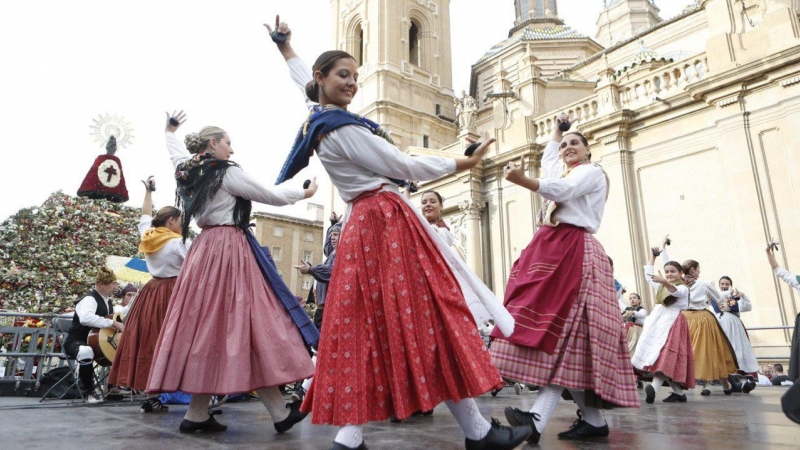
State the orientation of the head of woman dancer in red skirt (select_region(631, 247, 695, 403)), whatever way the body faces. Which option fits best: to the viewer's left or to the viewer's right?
to the viewer's left

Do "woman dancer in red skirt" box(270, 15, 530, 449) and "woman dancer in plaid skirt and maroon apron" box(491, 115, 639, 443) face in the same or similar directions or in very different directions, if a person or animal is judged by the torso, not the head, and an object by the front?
very different directions

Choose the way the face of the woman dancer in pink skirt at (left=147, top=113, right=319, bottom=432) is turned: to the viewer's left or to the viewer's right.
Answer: to the viewer's right

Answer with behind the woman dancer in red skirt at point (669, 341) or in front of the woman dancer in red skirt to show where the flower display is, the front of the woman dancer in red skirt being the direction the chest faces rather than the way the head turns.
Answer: in front

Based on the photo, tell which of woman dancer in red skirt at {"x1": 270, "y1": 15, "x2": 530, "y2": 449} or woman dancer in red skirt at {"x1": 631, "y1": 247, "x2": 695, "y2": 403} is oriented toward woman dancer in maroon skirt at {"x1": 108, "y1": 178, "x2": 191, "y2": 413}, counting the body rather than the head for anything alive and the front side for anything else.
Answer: woman dancer in red skirt at {"x1": 631, "y1": 247, "x2": 695, "y2": 403}

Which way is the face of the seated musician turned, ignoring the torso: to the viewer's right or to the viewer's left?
to the viewer's right

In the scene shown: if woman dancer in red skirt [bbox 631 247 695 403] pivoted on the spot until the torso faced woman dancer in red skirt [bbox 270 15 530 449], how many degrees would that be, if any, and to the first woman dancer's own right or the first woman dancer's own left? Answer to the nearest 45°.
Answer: approximately 45° to the first woman dancer's own left

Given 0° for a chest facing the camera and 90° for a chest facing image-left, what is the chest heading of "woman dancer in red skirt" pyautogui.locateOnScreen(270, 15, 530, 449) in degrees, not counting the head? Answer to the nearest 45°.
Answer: approximately 270°

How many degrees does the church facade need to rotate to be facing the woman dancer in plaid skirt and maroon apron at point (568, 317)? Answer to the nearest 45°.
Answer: approximately 45° to its left
